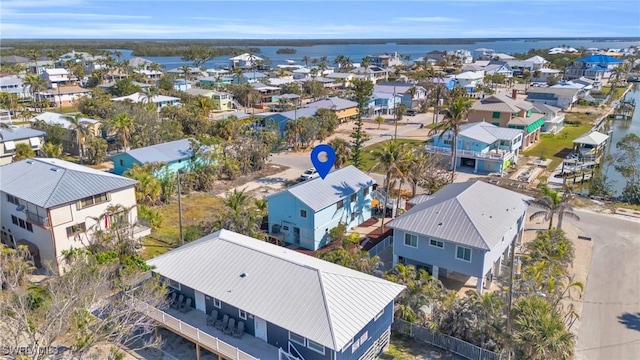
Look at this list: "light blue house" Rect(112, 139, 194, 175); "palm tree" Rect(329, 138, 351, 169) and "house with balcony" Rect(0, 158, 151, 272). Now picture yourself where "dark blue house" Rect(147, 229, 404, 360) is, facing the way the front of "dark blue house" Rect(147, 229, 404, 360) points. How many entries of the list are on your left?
0

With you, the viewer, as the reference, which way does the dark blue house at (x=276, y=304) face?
facing the viewer and to the left of the viewer

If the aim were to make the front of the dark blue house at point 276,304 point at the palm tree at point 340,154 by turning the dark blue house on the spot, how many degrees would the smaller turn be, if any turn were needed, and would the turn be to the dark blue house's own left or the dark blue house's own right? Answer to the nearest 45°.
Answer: approximately 135° to the dark blue house's own right

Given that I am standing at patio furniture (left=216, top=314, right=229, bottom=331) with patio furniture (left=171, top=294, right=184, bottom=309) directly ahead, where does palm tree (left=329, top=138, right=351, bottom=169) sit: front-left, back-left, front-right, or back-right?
front-right

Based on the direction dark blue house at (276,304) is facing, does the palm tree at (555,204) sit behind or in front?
behind

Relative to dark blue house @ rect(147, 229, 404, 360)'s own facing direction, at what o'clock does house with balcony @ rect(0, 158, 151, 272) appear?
The house with balcony is roughly at 3 o'clock from the dark blue house.

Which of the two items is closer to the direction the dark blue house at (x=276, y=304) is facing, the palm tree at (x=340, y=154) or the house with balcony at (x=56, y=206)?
the house with balcony

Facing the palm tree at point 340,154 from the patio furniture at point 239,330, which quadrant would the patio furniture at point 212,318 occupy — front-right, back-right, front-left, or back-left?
front-left

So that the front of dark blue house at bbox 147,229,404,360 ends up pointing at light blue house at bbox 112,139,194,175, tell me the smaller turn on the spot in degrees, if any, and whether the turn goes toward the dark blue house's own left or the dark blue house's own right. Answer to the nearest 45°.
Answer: approximately 135° to the dark blue house's own right

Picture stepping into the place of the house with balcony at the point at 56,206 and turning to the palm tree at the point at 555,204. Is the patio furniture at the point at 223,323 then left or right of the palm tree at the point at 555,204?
right
